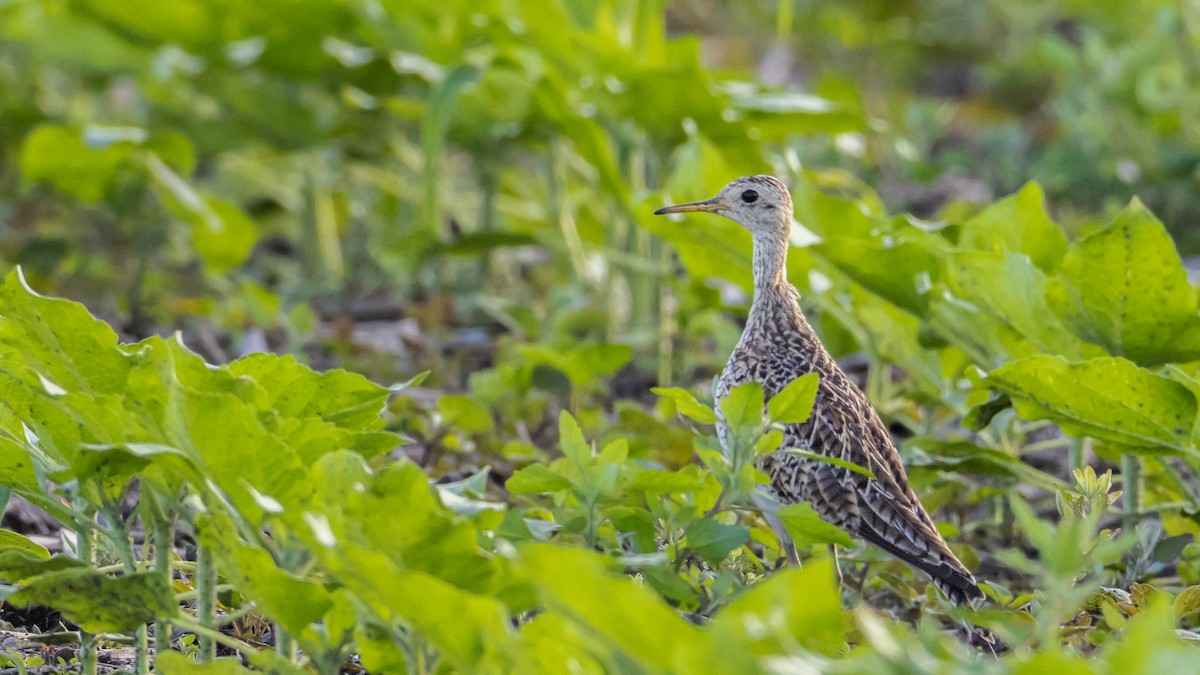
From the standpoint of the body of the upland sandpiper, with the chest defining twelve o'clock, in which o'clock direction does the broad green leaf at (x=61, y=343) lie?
The broad green leaf is roughly at 11 o'clock from the upland sandpiper.

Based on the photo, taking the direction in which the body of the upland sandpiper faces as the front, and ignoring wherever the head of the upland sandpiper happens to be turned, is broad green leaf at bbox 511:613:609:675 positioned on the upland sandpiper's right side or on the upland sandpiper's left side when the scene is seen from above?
on the upland sandpiper's left side

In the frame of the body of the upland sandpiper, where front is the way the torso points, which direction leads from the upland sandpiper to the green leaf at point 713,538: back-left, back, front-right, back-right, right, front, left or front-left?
left

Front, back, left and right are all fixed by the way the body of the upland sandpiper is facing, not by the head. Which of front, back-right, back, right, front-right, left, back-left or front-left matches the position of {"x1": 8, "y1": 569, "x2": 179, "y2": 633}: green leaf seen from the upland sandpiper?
front-left

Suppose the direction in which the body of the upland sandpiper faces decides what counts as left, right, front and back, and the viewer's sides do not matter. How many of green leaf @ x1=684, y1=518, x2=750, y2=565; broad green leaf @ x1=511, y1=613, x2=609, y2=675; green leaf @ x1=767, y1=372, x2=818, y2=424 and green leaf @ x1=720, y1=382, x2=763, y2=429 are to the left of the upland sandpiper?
4

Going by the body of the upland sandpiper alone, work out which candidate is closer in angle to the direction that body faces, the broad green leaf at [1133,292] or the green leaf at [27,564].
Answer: the green leaf

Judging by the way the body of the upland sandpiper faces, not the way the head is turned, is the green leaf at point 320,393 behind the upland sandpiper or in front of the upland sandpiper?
in front

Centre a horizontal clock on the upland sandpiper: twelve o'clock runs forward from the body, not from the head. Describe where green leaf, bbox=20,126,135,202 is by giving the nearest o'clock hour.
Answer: The green leaf is roughly at 1 o'clock from the upland sandpiper.

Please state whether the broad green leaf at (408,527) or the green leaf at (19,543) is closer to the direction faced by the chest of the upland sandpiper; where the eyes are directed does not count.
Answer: the green leaf

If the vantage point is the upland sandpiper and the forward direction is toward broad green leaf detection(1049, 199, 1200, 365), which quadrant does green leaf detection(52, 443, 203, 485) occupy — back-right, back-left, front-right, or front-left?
back-right

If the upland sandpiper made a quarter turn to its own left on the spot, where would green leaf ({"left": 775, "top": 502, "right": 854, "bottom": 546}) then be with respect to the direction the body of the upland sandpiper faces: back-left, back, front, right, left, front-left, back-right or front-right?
front

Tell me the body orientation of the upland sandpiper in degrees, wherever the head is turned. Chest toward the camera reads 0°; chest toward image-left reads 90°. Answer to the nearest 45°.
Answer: approximately 90°

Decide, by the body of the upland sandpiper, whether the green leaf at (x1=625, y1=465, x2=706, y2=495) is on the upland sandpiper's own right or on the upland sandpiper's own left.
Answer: on the upland sandpiper's own left

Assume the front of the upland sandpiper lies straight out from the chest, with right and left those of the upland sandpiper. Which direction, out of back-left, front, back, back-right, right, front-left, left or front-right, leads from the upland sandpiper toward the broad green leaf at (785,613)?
left
